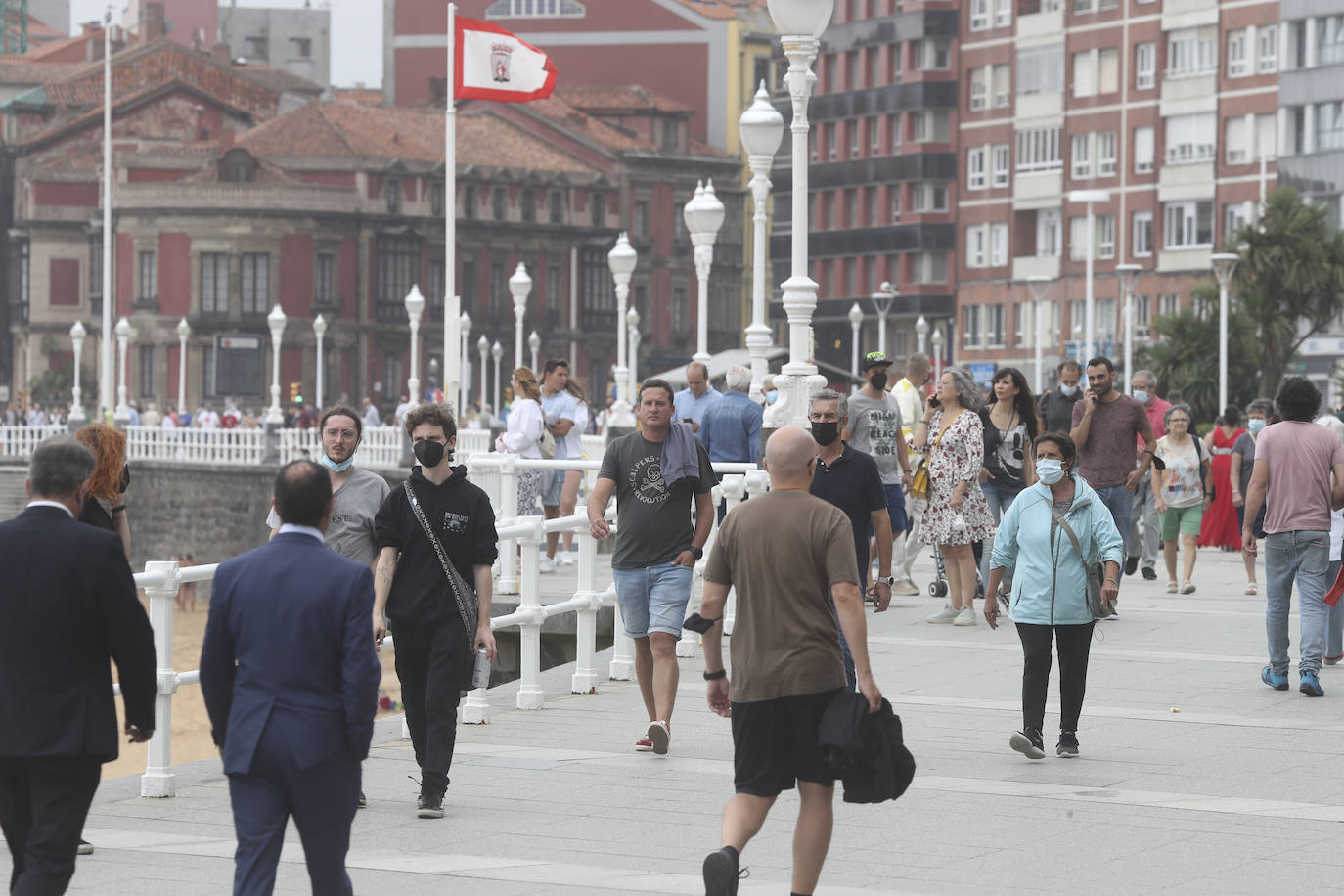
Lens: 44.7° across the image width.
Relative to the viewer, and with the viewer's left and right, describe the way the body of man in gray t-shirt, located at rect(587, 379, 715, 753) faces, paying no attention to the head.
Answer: facing the viewer

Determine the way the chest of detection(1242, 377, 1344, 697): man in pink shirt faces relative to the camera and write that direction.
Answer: away from the camera

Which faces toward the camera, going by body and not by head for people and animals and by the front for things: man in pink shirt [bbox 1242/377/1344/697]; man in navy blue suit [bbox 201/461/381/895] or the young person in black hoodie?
the young person in black hoodie

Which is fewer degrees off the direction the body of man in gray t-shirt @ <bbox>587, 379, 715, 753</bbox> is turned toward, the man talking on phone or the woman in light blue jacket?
the woman in light blue jacket

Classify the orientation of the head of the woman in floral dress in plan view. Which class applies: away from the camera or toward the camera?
toward the camera

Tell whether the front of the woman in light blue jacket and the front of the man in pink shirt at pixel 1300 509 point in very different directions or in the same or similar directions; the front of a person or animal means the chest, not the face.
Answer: very different directions

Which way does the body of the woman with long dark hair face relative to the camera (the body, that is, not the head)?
toward the camera

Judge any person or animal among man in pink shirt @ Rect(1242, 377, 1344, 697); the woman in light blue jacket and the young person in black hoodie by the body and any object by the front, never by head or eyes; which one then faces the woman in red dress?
the man in pink shirt

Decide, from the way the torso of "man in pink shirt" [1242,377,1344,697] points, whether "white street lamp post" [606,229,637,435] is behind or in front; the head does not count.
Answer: in front

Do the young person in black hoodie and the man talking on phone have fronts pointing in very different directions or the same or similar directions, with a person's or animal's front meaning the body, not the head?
same or similar directions

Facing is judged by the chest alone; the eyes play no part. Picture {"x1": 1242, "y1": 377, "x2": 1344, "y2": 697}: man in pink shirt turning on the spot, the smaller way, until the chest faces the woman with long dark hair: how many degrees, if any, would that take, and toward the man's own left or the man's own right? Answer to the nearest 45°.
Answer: approximately 45° to the man's own left

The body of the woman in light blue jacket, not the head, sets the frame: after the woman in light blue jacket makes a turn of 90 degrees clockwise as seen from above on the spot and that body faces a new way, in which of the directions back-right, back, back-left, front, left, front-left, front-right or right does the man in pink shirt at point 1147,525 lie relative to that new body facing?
right

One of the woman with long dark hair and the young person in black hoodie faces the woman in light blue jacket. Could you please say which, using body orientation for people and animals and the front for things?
the woman with long dark hair

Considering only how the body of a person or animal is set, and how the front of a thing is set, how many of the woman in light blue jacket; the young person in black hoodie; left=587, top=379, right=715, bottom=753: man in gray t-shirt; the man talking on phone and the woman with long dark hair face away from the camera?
0

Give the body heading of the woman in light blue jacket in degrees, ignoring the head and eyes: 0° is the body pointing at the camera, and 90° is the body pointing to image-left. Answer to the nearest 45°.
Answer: approximately 0°

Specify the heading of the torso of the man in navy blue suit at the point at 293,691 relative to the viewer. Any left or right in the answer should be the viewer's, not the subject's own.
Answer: facing away from the viewer

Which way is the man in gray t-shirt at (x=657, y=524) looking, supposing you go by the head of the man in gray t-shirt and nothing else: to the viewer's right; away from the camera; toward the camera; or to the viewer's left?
toward the camera

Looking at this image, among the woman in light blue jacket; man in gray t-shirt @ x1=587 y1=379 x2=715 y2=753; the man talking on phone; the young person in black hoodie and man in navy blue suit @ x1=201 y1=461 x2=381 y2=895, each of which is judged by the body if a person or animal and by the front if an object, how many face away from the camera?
1

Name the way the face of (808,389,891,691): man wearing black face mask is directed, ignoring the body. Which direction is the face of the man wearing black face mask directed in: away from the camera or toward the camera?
toward the camera
